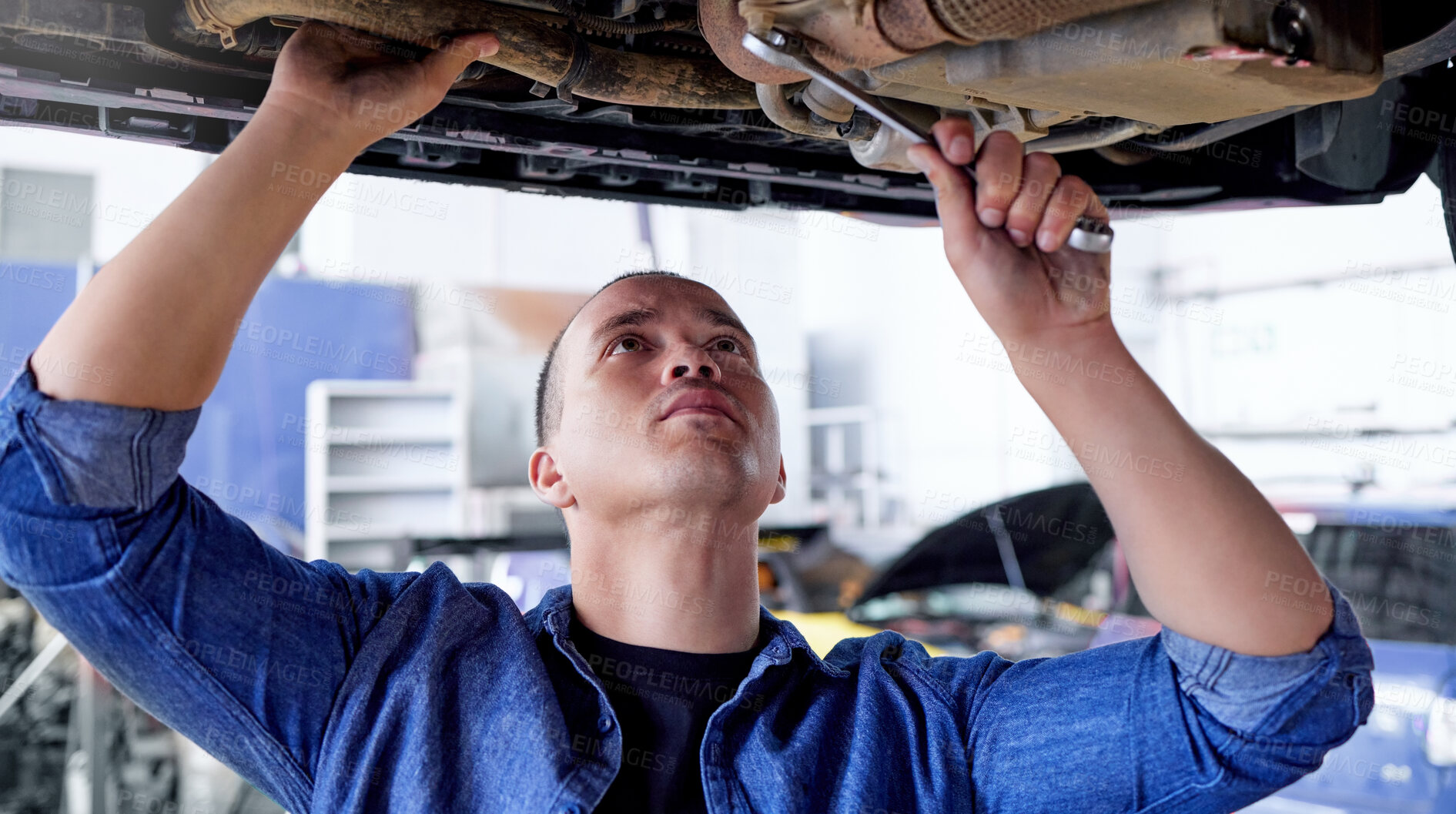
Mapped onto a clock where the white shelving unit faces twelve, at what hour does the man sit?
The man is roughly at 12 o'clock from the white shelving unit.

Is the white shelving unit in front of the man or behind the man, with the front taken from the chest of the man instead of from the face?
behind

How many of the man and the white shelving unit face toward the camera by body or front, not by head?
2

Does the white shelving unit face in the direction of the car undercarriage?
yes

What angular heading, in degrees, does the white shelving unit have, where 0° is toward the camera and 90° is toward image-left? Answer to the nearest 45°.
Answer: approximately 0°
